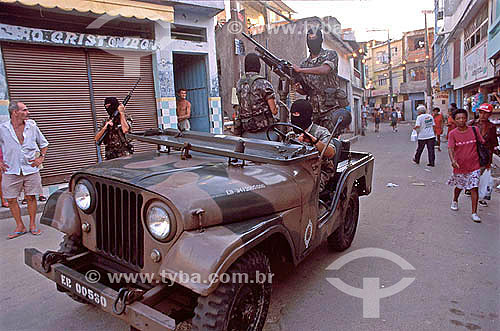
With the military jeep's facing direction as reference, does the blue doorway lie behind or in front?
behind

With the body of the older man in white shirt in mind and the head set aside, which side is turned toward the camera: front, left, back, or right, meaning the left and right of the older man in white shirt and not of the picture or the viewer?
front

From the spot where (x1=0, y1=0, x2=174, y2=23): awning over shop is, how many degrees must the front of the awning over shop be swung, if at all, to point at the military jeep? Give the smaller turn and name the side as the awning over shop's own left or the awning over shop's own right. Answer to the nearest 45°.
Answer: approximately 45° to the awning over shop's own right

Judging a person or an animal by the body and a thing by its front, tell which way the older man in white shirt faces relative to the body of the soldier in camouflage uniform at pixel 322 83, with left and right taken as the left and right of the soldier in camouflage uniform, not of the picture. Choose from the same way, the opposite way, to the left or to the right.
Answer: to the left

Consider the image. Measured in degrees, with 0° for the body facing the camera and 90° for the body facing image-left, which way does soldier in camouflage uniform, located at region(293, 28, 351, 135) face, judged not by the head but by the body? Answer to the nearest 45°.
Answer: approximately 45°

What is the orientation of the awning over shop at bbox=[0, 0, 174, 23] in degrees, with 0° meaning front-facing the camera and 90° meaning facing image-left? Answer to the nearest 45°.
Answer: approximately 315°

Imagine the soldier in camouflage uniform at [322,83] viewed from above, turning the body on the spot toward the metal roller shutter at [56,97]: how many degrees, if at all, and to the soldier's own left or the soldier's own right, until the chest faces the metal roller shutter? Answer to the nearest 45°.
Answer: approximately 45° to the soldier's own right

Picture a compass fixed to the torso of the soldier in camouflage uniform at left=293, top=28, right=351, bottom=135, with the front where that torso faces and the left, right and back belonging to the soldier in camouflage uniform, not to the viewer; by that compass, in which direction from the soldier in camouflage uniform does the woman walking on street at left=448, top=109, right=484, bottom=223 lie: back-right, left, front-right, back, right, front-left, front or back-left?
back-left

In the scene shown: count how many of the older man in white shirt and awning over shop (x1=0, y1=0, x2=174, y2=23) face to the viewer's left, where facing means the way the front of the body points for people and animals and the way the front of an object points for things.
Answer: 0

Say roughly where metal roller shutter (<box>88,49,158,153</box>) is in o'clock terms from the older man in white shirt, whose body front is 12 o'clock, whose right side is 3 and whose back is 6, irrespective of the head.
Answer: The metal roller shutter is roughly at 7 o'clock from the older man in white shirt.

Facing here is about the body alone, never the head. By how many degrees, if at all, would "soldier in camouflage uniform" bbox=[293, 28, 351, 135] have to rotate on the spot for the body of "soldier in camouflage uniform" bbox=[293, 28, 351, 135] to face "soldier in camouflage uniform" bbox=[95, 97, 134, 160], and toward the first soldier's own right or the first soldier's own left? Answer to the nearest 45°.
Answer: approximately 45° to the first soldier's own right

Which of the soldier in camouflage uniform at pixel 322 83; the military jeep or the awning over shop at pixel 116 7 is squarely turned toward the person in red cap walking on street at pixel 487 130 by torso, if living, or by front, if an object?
the awning over shop

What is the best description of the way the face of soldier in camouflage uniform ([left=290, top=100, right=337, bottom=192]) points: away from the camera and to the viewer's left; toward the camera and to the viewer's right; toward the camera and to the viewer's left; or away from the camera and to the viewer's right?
toward the camera and to the viewer's left
